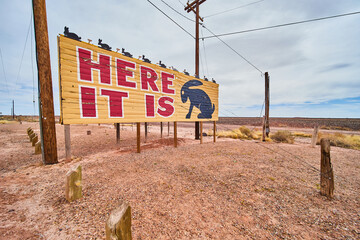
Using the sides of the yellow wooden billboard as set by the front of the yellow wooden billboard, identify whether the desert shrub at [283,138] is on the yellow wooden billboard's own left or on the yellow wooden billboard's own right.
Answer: on the yellow wooden billboard's own left

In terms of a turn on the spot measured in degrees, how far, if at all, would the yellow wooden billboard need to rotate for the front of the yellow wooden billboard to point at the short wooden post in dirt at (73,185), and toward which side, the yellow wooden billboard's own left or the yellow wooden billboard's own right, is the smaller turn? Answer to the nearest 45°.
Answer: approximately 45° to the yellow wooden billboard's own right

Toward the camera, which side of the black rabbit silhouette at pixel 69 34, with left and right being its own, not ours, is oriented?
left

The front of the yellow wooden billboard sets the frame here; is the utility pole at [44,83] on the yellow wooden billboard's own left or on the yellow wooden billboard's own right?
on the yellow wooden billboard's own right

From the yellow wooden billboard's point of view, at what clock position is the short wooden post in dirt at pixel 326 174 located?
The short wooden post in dirt is roughly at 12 o'clock from the yellow wooden billboard.

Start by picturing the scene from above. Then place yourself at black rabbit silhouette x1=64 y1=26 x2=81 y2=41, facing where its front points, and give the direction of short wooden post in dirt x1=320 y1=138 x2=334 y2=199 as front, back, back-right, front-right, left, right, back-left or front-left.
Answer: back-left

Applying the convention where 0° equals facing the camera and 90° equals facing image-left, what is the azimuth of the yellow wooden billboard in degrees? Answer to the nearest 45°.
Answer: approximately 315°

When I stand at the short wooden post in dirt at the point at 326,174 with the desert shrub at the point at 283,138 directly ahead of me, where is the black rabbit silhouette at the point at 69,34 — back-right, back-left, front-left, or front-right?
back-left
